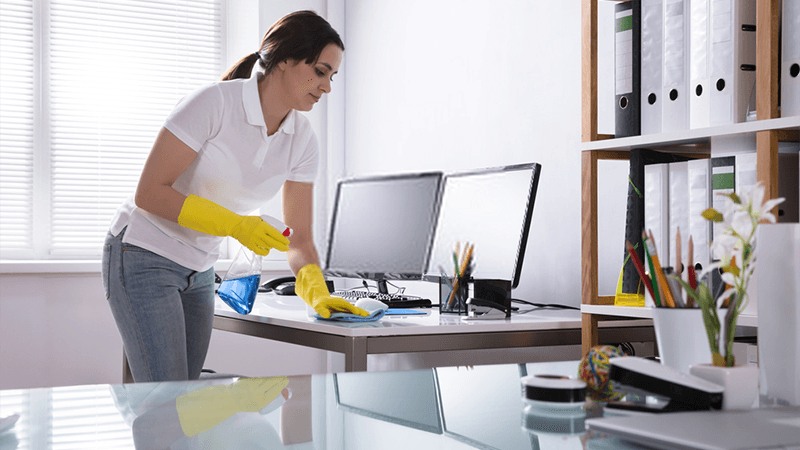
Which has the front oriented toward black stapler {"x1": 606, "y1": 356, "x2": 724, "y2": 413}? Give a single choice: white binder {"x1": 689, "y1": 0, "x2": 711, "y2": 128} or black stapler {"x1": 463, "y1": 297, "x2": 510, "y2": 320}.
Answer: the white binder

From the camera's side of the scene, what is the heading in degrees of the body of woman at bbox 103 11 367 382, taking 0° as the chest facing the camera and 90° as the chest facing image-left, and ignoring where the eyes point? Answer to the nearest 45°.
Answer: approximately 315°

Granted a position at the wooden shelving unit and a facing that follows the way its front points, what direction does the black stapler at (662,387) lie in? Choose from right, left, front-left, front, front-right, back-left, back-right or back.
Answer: front-left

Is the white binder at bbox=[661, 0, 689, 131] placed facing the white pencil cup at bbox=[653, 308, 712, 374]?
yes

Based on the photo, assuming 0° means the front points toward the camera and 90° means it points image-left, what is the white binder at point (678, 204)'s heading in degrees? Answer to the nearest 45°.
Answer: approximately 0°

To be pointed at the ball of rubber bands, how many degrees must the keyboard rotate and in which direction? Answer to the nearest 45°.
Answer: approximately 45° to its left

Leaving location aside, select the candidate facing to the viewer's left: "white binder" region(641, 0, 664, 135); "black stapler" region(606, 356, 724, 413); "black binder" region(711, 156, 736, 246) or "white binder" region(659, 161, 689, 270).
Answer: the black stapler

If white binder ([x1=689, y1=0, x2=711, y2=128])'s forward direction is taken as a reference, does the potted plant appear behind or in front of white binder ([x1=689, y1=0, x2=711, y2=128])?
in front

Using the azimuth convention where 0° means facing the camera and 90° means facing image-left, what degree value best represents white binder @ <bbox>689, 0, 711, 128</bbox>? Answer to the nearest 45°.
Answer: approximately 0°

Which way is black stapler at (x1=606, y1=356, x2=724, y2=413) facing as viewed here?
to the viewer's left

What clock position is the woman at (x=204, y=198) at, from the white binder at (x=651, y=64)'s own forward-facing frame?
The woman is roughly at 3 o'clock from the white binder.

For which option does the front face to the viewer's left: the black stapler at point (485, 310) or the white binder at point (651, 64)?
the black stapler
